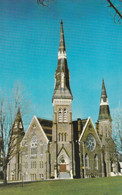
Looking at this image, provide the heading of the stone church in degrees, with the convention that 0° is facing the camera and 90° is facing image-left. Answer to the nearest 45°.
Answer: approximately 0°
